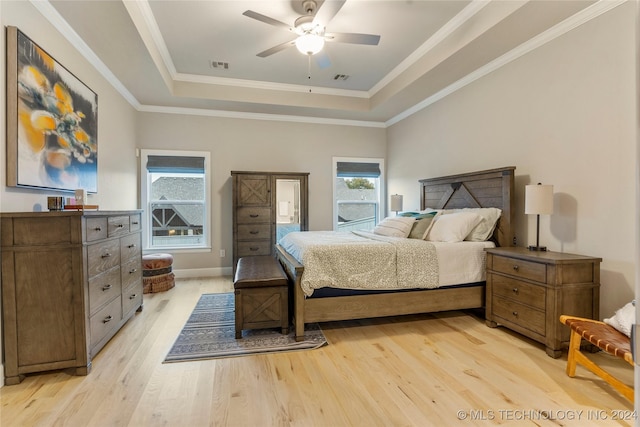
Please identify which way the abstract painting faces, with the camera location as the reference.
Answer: facing the viewer and to the right of the viewer

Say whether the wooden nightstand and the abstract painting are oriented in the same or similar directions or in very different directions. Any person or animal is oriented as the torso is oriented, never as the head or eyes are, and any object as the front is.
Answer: very different directions

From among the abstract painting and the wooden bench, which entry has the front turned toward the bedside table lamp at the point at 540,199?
the abstract painting

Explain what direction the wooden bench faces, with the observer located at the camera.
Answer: facing to the left of the viewer

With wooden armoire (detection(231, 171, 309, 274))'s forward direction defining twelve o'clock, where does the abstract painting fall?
The abstract painting is roughly at 1 o'clock from the wooden armoire.

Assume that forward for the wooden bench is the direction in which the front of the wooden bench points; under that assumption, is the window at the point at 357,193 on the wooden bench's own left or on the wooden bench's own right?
on the wooden bench's own right

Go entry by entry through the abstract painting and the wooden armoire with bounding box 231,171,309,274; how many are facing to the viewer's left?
0

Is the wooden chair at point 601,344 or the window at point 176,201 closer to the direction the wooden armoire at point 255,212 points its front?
the wooden chair

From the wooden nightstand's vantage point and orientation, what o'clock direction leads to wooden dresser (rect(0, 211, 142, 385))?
The wooden dresser is roughly at 12 o'clock from the wooden nightstand.

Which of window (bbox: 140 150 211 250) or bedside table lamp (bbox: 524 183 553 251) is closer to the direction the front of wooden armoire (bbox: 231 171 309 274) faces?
the bedside table lamp

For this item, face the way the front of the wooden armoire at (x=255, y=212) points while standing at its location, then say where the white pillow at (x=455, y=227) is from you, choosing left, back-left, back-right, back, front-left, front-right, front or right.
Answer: front-left

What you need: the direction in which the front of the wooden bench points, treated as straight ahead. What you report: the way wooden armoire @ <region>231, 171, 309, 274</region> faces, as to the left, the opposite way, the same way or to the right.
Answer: to the left

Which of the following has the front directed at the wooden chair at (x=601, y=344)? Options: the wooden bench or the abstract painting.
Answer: the abstract painting

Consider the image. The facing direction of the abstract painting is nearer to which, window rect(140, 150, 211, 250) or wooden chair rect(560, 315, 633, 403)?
the wooden chair
